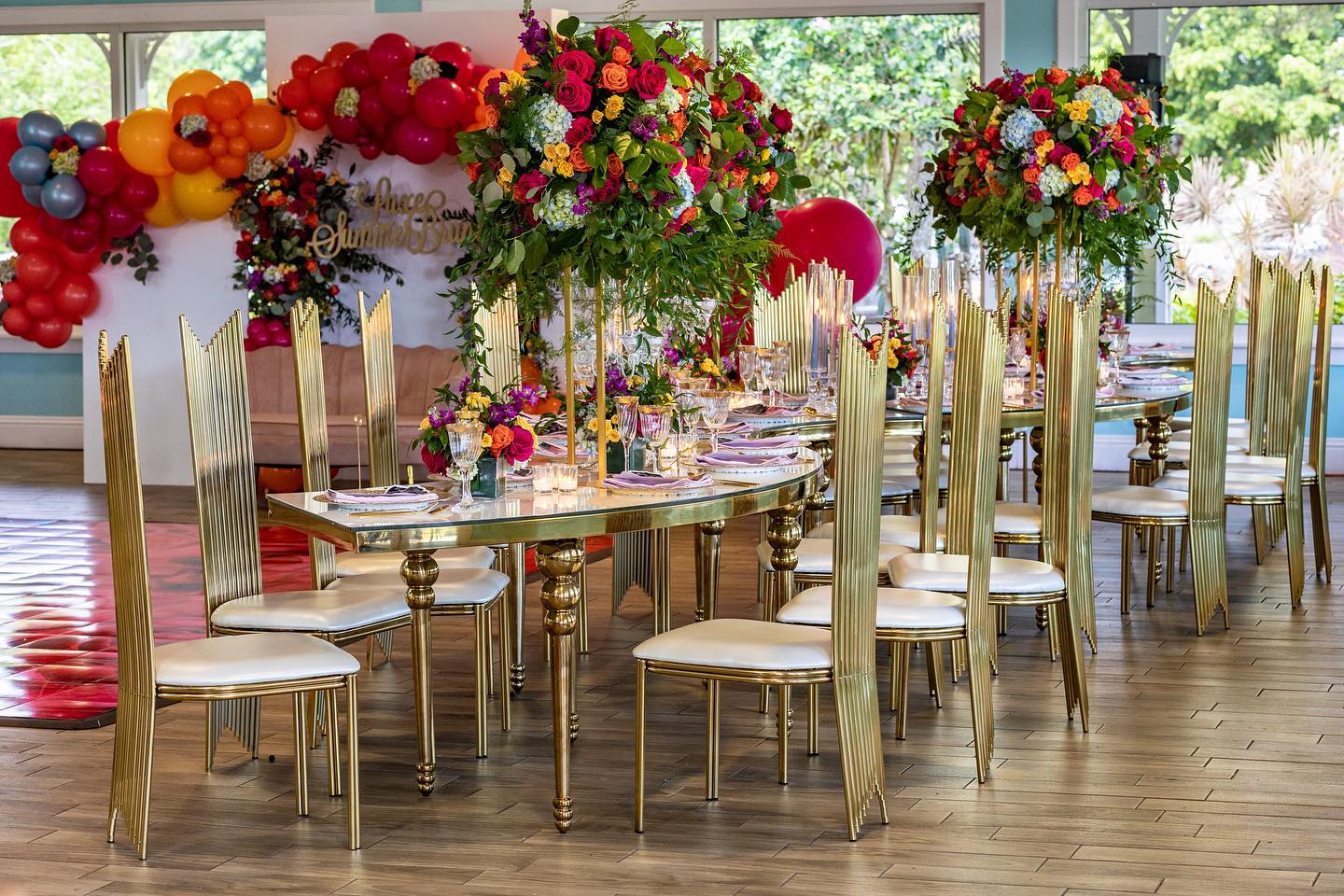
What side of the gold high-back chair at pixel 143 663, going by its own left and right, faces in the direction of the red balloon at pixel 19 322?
left

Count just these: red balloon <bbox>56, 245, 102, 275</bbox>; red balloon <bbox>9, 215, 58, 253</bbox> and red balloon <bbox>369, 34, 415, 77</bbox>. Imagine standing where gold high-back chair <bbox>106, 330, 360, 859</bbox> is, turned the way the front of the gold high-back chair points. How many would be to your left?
3

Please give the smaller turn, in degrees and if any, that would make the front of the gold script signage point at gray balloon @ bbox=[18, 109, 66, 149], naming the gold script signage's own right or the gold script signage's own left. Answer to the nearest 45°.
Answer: approximately 90° to the gold script signage's own right

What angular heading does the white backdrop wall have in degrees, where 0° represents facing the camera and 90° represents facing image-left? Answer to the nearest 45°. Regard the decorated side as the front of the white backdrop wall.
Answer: approximately 0°

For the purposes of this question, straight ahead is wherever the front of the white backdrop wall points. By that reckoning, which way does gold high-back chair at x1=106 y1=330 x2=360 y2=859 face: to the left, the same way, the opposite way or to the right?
to the left

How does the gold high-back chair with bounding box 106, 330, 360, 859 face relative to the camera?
to the viewer's right

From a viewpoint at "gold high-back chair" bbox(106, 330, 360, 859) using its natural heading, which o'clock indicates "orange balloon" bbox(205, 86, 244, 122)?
The orange balloon is roughly at 9 o'clock from the gold high-back chair.

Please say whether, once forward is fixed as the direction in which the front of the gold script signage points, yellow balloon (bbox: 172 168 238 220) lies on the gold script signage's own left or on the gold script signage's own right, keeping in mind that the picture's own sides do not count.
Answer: on the gold script signage's own right

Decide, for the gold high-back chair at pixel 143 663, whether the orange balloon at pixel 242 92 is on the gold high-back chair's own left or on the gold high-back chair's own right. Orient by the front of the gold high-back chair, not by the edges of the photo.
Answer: on the gold high-back chair's own left

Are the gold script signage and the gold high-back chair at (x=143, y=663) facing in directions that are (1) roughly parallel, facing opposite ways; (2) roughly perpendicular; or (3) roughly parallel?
roughly perpendicular
